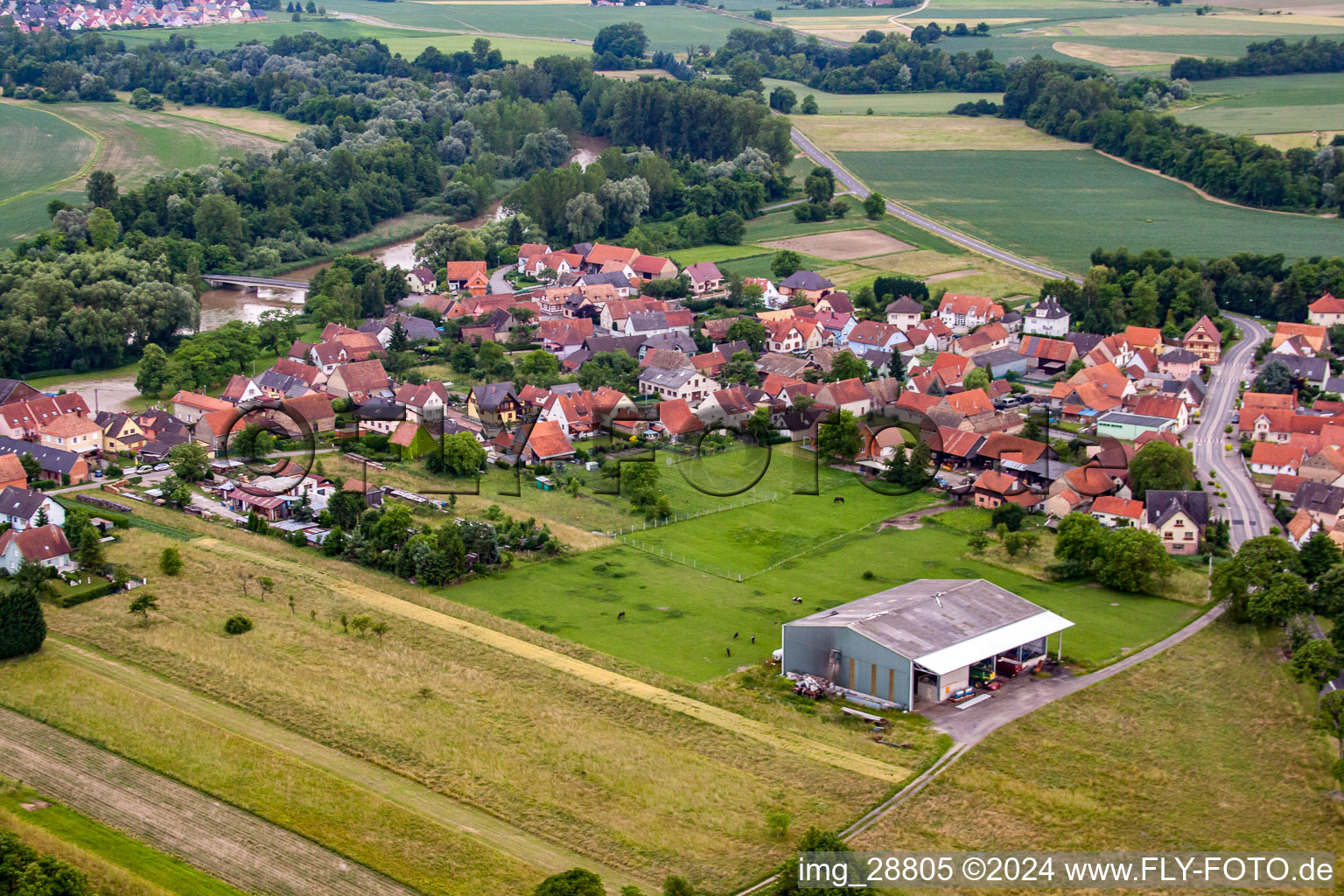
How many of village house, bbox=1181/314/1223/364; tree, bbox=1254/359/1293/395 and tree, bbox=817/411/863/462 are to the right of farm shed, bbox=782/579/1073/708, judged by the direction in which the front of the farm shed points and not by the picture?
0

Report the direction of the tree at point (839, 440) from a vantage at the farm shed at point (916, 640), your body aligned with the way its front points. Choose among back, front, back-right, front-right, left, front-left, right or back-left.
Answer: back-left

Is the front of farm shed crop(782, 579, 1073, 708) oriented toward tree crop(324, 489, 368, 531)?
no

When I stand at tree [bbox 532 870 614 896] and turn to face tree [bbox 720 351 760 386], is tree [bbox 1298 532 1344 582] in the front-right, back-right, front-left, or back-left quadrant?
front-right

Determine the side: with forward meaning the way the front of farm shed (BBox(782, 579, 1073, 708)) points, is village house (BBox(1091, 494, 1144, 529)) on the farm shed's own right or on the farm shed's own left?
on the farm shed's own left

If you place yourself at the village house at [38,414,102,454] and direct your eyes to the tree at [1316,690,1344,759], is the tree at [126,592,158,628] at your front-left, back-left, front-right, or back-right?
front-right

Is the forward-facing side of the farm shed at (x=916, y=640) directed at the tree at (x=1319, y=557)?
no

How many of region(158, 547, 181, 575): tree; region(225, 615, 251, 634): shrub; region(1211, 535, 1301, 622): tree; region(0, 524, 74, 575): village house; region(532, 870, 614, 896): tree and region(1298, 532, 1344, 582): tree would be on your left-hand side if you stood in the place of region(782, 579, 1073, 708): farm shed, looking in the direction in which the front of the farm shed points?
2

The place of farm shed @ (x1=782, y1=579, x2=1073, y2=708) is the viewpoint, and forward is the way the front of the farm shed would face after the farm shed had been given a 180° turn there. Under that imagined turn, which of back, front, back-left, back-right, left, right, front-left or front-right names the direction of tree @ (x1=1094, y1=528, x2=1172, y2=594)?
right

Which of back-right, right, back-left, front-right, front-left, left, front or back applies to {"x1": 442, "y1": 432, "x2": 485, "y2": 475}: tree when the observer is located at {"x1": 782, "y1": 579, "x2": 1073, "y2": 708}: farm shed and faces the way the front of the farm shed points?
back

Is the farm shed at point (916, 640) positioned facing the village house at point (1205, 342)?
no

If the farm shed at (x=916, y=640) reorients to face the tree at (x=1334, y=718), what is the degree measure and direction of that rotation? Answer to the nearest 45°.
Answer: approximately 45° to its left

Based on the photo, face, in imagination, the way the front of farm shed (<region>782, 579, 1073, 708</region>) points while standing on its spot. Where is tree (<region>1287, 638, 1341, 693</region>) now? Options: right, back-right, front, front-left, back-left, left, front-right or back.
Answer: front-left

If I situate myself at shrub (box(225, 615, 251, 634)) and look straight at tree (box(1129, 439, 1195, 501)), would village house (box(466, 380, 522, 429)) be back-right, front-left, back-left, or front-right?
front-left
